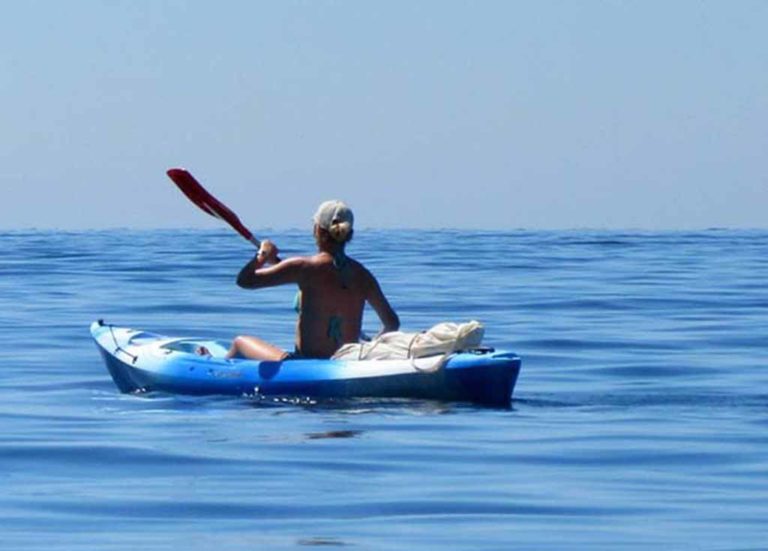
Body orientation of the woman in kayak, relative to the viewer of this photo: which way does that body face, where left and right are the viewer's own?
facing away from the viewer and to the left of the viewer

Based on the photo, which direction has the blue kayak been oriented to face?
to the viewer's left
